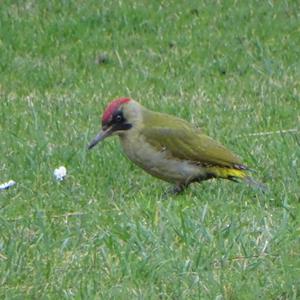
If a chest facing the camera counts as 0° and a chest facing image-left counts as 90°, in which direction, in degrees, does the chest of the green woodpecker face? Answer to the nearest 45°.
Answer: approximately 90°

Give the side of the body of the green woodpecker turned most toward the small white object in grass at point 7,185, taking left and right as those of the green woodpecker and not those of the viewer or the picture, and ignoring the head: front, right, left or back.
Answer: front

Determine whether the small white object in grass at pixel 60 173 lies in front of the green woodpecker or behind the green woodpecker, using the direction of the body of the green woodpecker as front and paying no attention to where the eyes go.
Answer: in front
